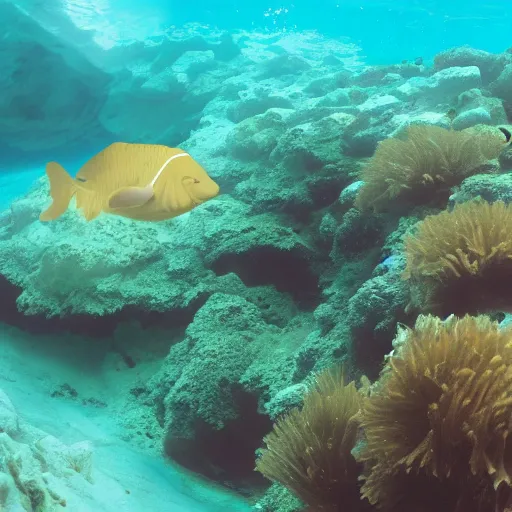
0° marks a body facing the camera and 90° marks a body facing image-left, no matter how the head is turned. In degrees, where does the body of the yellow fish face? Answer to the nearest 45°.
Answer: approximately 270°

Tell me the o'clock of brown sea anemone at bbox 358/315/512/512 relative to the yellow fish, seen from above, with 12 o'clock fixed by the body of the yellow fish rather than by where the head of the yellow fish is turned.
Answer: The brown sea anemone is roughly at 1 o'clock from the yellow fish.

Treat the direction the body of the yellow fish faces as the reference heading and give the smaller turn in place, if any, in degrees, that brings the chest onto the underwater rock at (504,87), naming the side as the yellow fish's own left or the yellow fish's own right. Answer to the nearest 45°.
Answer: approximately 45° to the yellow fish's own left
